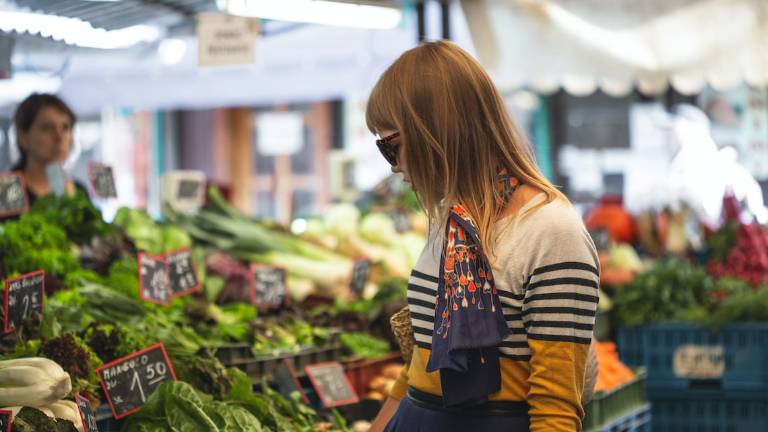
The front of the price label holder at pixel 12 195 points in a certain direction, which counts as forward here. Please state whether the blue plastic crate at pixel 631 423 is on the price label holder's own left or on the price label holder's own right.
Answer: on the price label holder's own left

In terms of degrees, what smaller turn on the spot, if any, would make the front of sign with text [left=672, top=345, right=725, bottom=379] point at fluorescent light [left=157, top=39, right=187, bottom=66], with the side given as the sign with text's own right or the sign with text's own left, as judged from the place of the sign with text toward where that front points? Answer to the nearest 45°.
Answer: approximately 90° to the sign with text's own right

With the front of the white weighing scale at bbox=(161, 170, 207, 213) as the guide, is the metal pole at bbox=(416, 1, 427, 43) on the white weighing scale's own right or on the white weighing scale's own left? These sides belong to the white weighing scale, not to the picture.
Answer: on the white weighing scale's own left

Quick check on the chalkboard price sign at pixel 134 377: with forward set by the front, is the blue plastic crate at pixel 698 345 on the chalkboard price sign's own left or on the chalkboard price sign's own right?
on the chalkboard price sign's own left

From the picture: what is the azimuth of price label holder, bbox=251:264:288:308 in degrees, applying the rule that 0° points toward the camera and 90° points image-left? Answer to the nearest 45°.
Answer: approximately 0°

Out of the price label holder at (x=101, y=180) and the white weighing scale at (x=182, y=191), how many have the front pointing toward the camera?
2

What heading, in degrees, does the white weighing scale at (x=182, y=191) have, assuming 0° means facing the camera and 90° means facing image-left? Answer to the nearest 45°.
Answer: approximately 0°

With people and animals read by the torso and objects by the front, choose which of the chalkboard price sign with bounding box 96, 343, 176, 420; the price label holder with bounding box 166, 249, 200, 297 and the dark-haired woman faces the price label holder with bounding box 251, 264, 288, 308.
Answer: the dark-haired woman
